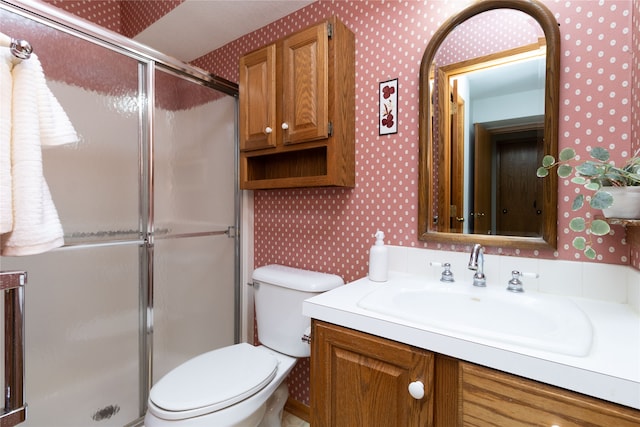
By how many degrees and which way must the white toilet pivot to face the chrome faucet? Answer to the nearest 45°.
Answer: approximately 90° to its left

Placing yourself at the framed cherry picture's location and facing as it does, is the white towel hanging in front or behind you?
in front

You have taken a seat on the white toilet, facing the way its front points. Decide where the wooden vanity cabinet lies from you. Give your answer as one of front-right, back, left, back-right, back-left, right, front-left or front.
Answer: left

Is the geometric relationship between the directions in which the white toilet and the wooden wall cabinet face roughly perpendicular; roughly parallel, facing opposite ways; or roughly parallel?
roughly parallel

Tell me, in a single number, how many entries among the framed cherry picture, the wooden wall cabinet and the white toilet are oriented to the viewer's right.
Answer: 0

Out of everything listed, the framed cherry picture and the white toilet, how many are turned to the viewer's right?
0

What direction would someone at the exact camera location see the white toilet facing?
facing the viewer and to the left of the viewer

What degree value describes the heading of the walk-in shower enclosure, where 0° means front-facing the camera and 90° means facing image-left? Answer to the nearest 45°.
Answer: approximately 315°

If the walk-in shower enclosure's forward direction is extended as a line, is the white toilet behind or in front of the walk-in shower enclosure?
in front

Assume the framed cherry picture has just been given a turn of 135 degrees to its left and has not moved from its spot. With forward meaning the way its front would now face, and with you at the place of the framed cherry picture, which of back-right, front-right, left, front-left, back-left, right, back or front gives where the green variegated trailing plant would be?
front-right

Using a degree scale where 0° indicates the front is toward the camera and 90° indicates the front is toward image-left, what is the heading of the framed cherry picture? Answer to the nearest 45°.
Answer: approximately 45°

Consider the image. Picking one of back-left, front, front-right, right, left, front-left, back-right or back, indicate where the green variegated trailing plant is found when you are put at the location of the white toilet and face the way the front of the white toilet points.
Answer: left

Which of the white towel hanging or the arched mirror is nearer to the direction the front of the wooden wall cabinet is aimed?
the white towel hanging
